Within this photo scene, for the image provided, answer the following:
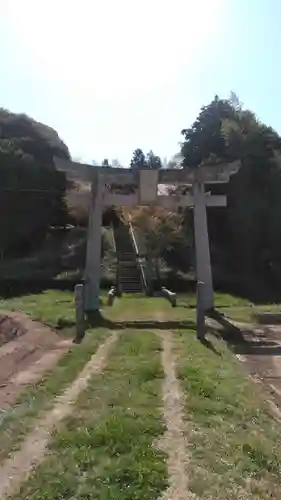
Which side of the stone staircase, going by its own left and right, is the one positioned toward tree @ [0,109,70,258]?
right

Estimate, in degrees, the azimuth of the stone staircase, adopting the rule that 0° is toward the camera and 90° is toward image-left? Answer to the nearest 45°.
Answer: approximately 0°

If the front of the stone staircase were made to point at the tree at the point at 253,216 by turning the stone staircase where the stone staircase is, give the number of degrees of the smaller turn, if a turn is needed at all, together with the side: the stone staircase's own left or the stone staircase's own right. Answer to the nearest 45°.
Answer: approximately 90° to the stone staircase's own left
